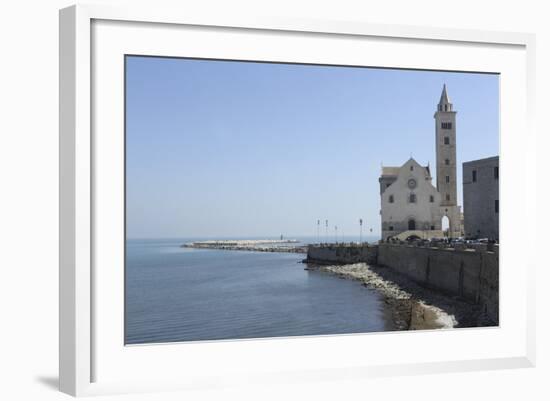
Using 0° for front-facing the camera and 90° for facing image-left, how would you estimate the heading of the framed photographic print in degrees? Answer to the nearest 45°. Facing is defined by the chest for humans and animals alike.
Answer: approximately 315°
